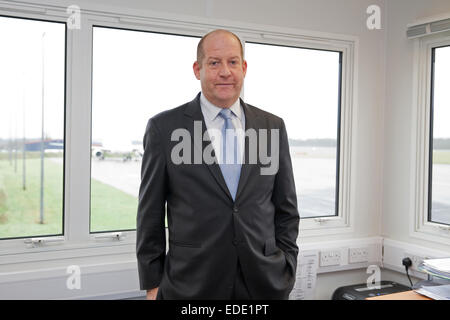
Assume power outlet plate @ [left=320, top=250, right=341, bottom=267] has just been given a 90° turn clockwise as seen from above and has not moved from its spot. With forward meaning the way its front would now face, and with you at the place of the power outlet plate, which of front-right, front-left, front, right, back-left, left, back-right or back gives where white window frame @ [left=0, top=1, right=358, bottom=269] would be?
front

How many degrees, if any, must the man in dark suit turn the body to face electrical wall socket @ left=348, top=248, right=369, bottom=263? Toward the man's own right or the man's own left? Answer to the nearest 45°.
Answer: approximately 135° to the man's own left

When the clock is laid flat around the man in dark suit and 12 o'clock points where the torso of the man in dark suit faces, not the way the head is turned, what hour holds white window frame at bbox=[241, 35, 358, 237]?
The white window frame is roughly at 7 o'clock from the man in dark suit.

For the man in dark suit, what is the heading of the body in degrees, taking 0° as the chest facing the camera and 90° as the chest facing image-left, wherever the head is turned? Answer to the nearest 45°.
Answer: approximately 0°

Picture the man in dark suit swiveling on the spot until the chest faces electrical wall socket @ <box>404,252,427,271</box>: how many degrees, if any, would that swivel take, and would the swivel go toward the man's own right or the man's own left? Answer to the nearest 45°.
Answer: approximately 135° to the man's own left

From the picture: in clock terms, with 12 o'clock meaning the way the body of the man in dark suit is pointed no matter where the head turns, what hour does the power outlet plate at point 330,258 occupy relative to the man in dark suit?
The power outlet plate is roughly at 7 o'clock from the man in dark suit.

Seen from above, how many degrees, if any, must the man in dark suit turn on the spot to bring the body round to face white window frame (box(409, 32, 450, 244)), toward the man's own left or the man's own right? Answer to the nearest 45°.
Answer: approximately 135° to the man's own left

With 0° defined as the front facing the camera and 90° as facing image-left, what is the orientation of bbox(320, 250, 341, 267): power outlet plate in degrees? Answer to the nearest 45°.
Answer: approximately 315°

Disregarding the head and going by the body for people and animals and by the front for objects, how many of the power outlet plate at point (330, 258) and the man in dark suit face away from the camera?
0
